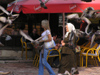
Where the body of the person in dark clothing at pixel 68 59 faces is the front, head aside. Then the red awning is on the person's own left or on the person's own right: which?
on the person's own right
